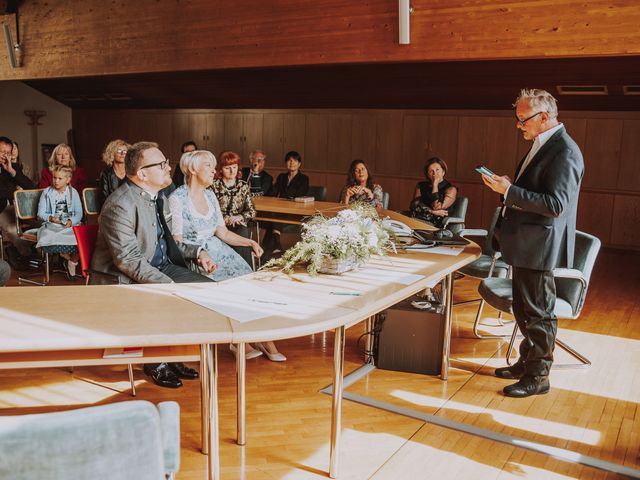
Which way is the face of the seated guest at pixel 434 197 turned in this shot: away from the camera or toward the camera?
toward the camera

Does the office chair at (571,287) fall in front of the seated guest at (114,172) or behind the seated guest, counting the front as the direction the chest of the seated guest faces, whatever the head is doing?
in front

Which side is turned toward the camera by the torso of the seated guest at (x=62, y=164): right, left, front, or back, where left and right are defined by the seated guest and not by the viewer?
front

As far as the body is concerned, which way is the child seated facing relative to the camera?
toward the camera

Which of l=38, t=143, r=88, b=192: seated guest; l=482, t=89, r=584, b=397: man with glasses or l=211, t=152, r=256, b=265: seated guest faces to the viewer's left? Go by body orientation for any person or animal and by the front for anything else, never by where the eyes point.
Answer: the man with glasses

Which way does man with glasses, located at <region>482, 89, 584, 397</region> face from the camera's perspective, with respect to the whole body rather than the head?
to the viewer's left

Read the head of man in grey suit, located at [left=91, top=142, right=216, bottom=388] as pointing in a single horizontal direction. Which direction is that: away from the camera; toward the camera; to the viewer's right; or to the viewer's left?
to the viewer's right

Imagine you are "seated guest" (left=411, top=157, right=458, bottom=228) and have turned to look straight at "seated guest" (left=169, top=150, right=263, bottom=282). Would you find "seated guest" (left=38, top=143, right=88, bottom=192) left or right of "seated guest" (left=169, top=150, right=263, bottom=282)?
right

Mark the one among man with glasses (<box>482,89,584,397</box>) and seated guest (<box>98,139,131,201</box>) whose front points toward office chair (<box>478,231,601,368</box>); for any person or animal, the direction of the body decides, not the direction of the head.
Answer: the seated guest

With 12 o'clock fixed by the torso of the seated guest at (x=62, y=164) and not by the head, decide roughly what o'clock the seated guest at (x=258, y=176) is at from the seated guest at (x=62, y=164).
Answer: the seated guest at (x=258, y=176) is roughly at 9 o'clock from the seated guest at (x=62, y=164).

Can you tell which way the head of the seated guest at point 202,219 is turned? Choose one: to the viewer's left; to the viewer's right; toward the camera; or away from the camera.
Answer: to the viewer's right

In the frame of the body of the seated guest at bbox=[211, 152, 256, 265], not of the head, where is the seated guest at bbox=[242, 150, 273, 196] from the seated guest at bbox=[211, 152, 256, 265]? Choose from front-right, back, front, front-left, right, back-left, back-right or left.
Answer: back-left

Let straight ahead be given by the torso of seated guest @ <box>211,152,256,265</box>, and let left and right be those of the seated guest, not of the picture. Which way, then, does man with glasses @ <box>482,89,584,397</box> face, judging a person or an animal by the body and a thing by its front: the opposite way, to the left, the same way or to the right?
the opposite way

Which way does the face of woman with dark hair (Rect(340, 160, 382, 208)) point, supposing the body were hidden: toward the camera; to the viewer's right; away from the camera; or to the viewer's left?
toward the camera

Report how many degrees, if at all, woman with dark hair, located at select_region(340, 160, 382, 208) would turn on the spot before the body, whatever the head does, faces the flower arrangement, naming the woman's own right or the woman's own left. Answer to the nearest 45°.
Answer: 0° — they already face it
